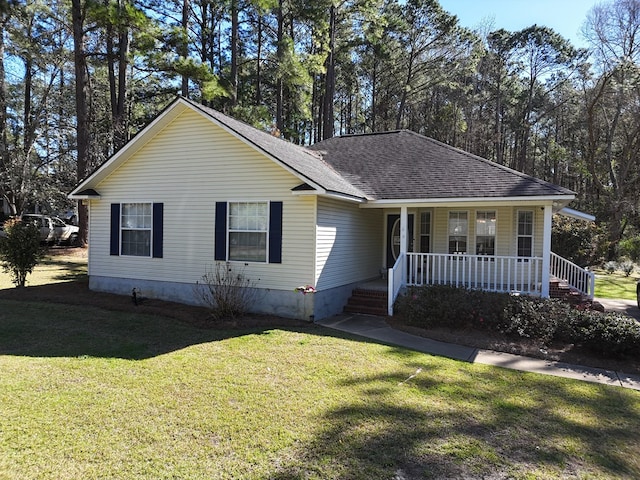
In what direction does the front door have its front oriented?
toward the camera

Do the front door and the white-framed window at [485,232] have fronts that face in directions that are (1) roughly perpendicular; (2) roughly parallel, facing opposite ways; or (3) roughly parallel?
roughly parallel

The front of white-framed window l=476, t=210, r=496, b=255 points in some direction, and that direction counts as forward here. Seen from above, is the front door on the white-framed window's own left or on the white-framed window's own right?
on the white-framed window's own right

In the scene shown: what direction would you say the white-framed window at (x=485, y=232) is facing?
toward the camera

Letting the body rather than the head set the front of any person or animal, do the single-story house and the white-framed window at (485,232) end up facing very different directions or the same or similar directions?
same or similar directions

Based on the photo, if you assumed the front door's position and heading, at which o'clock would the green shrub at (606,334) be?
The green shrub is roughly at 11 o'clock from the front door.

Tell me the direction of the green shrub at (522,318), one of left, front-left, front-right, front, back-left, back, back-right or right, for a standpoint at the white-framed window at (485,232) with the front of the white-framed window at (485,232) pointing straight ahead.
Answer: front
